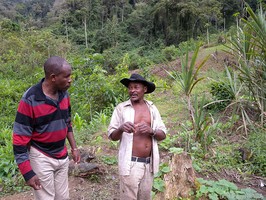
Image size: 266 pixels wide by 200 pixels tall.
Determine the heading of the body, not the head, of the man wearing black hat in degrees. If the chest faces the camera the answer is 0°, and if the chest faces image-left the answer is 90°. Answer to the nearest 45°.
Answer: approximately 0°

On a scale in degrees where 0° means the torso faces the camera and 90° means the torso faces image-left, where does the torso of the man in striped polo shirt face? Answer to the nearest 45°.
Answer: approximately 315°

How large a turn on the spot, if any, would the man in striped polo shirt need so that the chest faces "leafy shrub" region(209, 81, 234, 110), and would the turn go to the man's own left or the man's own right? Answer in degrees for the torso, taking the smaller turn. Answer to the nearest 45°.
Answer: approximately 90° to the man's own left

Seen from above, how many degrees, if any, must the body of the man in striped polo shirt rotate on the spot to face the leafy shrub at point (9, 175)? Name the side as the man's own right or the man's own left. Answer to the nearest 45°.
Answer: approximately 135° to the man's own left

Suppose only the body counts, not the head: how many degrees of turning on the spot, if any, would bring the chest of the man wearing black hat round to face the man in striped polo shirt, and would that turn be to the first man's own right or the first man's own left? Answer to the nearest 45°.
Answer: approximately 90° to the first man's own right

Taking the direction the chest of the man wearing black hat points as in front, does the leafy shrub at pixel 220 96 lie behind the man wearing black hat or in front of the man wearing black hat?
behind

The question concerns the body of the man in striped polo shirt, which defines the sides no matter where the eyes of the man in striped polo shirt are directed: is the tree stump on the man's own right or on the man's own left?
on the man's own left

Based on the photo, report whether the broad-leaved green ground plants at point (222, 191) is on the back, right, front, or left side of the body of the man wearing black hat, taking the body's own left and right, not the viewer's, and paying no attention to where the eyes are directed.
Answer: left
